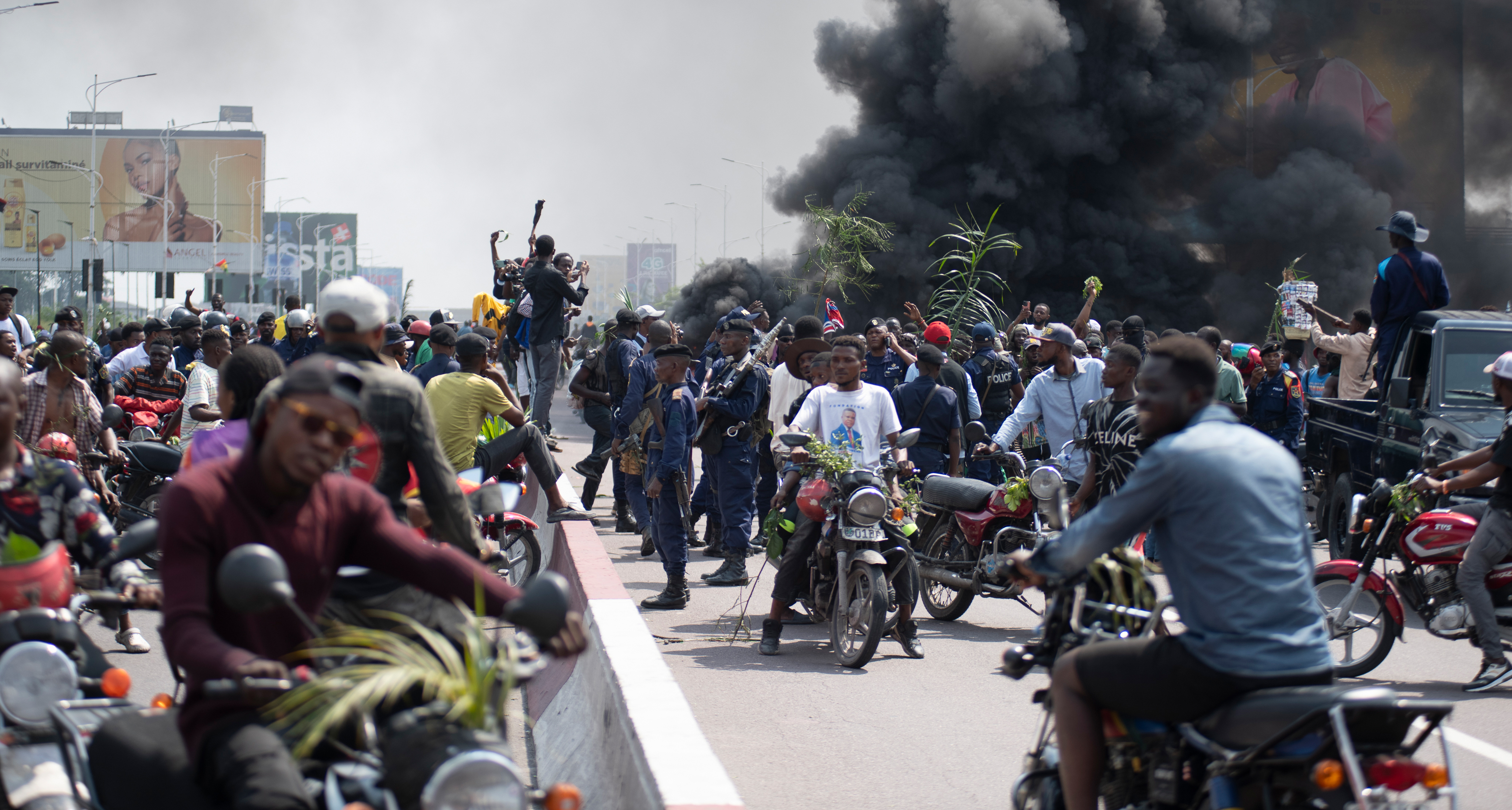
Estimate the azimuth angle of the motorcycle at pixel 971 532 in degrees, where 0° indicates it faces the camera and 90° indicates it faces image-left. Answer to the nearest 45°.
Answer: approximately 315°

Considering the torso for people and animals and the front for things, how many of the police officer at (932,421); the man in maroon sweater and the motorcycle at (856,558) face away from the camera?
1

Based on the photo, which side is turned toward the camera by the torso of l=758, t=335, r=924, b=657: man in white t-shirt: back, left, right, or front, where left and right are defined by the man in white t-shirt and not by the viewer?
front

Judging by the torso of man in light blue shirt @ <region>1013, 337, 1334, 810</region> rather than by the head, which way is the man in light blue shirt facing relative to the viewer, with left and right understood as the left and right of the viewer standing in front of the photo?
facing away from the viewer and to the left of the viewer

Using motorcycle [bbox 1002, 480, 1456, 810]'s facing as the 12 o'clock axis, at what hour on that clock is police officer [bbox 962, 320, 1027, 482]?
The police officer is roughly at 1 o'clock from the motorcycle.

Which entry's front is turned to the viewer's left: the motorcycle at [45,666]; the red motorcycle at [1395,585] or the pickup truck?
the red motorcycle

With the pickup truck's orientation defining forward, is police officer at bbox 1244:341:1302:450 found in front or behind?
behind

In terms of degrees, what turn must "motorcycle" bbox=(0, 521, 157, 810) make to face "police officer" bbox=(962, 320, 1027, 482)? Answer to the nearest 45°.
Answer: approximately 135° to its left

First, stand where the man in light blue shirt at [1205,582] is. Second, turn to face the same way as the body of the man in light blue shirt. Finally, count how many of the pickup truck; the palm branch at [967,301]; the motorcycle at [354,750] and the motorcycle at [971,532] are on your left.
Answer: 1

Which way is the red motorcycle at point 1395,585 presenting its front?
to the viewer's left

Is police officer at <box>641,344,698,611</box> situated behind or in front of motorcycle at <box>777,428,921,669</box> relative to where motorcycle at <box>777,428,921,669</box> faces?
behind

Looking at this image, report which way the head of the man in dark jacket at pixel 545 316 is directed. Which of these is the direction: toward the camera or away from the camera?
away from the camera

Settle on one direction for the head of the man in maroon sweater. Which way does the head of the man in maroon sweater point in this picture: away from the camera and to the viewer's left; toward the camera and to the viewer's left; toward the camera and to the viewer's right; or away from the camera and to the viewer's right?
toward the camera and to the viewer's right

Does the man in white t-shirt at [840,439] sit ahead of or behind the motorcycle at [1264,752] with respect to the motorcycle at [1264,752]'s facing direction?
ahead

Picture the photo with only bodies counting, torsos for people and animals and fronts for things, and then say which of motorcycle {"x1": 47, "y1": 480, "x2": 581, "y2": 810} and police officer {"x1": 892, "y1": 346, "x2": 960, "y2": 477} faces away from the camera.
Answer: the police officer
